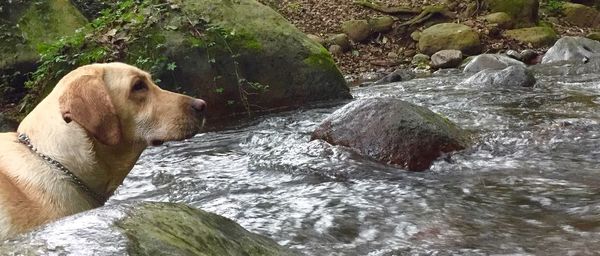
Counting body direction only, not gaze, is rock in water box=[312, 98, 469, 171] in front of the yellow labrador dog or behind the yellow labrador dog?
in front

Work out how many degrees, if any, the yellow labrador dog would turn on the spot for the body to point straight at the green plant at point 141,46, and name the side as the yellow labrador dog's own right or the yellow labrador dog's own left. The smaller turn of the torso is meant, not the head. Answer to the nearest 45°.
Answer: approximately 90° to the yellow labrador dog's own left

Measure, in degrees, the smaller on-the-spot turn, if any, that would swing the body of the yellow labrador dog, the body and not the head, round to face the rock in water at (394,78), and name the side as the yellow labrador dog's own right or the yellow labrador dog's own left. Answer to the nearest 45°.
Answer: approximately 45° to the yellow labrador dog's own left

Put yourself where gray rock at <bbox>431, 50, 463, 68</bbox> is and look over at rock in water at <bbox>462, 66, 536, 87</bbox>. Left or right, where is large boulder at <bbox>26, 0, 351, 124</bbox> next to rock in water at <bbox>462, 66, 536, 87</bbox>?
right

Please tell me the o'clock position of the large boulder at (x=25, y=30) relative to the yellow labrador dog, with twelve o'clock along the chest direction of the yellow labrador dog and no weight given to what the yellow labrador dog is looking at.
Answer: The large boulder is roughly at 9 o'clock from the yellow labrador dog.

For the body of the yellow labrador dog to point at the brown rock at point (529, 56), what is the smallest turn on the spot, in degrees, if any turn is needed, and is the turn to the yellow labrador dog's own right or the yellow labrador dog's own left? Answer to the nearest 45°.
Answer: approximately 45° to the yellow labrador dog's own left

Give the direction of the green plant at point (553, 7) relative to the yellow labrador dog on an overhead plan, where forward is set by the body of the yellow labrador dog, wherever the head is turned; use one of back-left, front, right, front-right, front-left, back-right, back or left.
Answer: front-left

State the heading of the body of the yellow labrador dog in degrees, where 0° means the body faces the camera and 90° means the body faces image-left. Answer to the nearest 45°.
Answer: approximately 270°

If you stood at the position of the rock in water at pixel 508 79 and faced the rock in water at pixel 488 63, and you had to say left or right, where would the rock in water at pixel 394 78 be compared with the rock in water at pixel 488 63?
left

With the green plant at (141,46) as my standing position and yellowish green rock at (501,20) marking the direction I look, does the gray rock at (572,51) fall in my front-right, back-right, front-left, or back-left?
front-right
